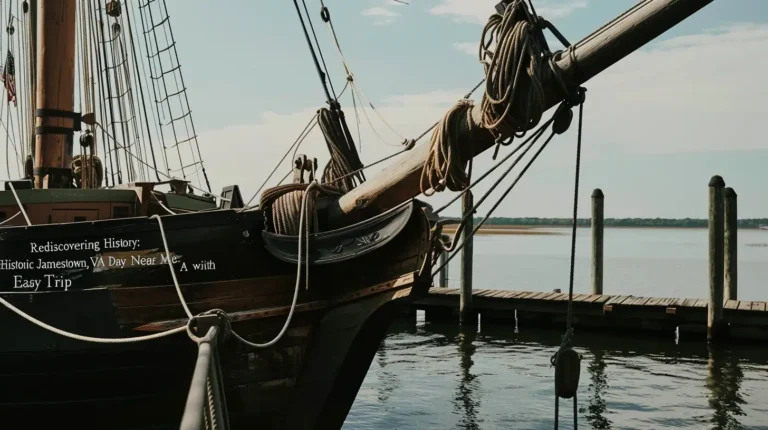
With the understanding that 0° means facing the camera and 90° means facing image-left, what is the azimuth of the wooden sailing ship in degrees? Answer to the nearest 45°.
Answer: approximately 270°

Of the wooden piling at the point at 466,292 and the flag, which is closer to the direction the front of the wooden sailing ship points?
the wooden piling

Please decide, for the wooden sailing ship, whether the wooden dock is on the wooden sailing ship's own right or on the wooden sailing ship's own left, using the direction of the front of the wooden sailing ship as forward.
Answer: on the wooden sailing ship's own left

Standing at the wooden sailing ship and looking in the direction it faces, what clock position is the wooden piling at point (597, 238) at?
The wooden piling is roughly at 10 o'clock from the wooden sailing ship.

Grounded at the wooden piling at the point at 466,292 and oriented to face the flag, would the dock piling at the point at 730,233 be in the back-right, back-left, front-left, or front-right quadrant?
back-left
